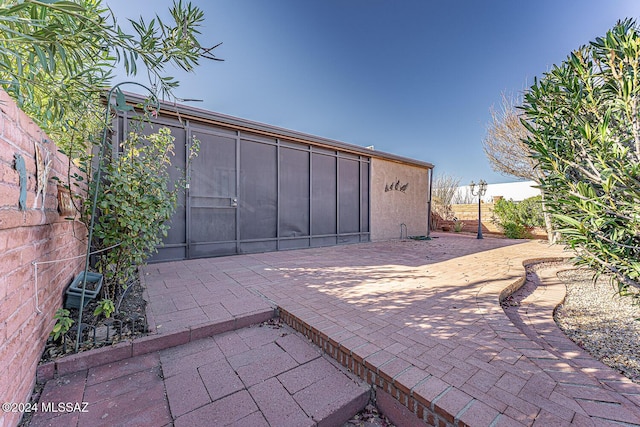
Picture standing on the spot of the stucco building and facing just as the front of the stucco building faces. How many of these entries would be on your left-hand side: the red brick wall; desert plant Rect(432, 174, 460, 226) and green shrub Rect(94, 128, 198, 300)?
1

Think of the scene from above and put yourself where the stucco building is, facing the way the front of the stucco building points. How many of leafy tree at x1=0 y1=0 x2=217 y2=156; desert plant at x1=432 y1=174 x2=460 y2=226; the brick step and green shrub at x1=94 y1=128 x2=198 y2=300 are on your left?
1

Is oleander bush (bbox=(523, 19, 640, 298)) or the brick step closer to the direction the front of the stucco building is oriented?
the oleander bush

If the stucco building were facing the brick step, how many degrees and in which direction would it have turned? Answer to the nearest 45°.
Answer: approximately 45° to its right

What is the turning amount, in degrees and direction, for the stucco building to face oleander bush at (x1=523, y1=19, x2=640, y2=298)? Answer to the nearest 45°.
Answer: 0° — it already faces it

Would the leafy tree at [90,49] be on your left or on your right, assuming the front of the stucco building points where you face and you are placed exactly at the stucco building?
on your right

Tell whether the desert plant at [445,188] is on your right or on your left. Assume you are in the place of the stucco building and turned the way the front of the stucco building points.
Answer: on your left

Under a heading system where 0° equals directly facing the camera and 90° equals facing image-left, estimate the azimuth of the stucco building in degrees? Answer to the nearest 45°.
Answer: approximately 315°

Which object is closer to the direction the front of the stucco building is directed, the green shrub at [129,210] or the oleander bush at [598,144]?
the oleander bush

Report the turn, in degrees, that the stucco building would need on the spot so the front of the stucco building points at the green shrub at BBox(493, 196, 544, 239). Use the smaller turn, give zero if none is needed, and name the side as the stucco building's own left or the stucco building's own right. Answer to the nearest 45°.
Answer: approximately 45° to the stucco building's own left

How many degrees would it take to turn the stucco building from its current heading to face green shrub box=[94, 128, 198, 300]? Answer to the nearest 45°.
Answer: approximately 45° to its right
